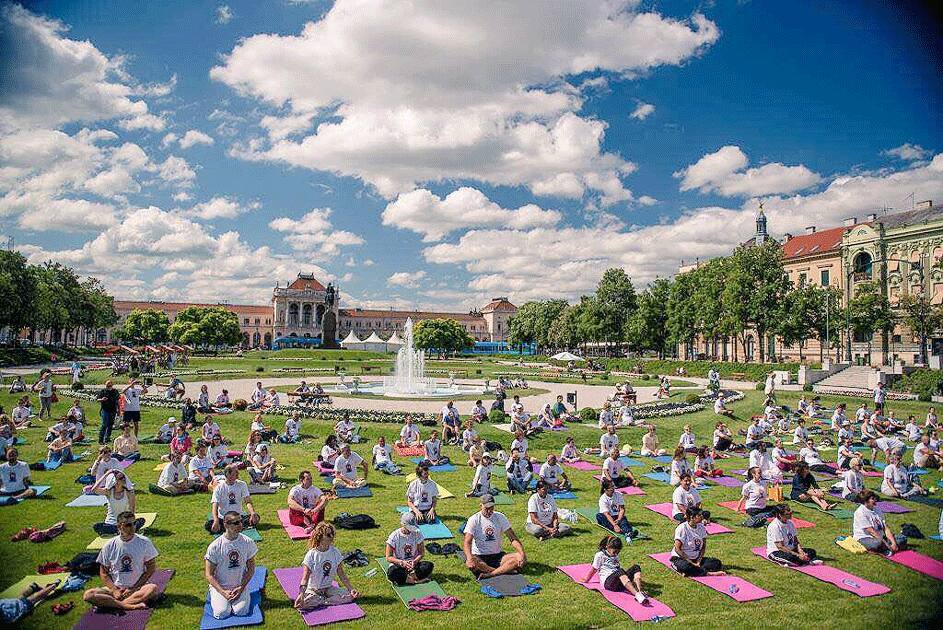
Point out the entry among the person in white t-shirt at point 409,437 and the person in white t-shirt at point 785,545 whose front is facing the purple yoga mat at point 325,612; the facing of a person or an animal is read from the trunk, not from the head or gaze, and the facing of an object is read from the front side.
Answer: the person in white t-shirt at point 409,437

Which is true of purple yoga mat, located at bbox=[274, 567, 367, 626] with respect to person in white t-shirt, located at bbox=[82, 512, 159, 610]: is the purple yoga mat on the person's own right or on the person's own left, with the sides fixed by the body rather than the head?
on the person's own left

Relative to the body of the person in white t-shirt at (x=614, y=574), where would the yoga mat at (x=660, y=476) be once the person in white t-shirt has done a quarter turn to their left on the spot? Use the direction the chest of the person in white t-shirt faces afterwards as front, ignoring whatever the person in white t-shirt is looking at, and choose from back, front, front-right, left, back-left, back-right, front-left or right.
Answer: front-left

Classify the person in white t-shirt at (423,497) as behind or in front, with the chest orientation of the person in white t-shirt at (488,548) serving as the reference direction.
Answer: behind

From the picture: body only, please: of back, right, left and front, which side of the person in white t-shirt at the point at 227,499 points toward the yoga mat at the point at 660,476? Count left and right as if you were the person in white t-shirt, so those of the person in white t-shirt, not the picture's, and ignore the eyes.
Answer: left

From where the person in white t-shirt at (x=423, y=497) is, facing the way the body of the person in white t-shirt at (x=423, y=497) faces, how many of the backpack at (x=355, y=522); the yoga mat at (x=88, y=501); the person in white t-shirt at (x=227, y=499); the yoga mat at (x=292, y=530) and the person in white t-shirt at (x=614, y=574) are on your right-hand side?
4

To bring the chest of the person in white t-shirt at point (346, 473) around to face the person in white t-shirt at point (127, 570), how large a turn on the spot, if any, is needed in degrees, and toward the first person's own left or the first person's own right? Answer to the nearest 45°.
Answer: approximately 45° to the first person's own right

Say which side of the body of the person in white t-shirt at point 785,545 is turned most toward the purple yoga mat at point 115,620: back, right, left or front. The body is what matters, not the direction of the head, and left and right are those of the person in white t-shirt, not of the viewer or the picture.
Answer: right

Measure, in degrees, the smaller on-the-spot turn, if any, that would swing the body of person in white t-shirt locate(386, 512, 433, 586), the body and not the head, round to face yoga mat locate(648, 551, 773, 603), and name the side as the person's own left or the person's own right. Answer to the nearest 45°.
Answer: approximately 90° to the person's own left

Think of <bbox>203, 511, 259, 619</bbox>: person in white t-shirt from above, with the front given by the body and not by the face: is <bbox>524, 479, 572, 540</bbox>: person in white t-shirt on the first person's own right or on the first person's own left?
on the first person's own left

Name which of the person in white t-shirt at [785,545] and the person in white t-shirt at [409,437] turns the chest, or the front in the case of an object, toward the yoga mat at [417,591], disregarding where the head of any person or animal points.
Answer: the person in white t-shirt at [409,437]

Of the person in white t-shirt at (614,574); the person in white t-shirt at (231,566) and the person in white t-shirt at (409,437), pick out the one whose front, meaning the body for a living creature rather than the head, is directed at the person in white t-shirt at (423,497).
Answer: the person in white t-shirt at (409,437)

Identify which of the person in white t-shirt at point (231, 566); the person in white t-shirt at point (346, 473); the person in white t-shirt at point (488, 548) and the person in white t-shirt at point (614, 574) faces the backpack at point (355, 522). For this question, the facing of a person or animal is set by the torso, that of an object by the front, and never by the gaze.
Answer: the person in white t-shirt at point (346, 473)

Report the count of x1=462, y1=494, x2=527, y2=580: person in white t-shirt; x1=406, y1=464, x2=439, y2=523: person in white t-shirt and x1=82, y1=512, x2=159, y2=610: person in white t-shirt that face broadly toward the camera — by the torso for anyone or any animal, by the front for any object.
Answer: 3
